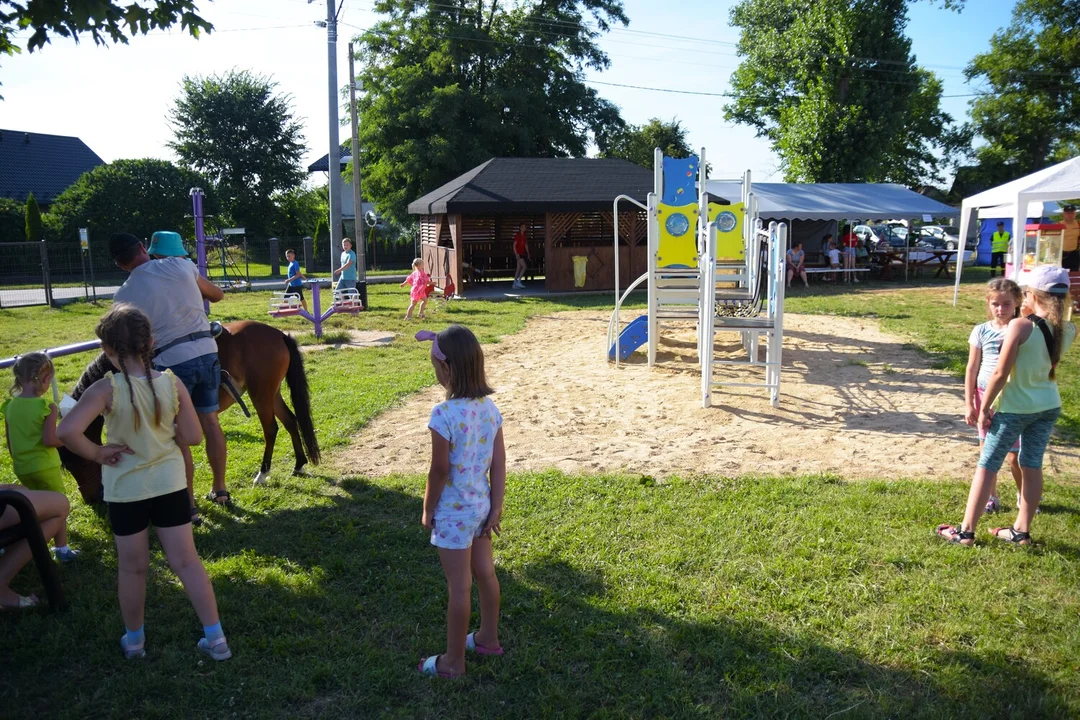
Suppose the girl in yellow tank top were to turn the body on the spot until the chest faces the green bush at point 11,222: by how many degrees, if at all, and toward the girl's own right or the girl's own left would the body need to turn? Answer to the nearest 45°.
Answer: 0° — they already face it

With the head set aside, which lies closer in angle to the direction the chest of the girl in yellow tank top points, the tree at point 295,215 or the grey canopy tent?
the tree

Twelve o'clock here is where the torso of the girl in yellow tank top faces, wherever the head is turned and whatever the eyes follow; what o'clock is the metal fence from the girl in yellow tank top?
The metal fence is roughly at 12 o'clock from the girl in yellow tank top.

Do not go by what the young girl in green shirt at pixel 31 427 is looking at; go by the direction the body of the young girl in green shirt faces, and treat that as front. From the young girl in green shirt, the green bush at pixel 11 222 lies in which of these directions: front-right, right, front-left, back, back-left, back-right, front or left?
front-left

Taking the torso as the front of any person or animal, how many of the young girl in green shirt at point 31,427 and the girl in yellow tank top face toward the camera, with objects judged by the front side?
0

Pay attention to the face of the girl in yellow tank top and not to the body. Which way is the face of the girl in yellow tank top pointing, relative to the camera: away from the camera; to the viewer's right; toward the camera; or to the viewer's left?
away from the camera

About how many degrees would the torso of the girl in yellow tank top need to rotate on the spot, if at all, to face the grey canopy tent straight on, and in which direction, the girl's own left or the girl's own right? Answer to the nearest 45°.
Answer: approximately 45° to the girl's own right

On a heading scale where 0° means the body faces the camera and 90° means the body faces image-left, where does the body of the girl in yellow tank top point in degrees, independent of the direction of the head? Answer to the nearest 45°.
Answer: approximately 180°

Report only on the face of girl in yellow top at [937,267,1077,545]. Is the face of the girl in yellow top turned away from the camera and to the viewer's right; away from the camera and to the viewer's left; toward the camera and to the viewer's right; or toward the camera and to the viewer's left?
away from the camera and to the viewer's left

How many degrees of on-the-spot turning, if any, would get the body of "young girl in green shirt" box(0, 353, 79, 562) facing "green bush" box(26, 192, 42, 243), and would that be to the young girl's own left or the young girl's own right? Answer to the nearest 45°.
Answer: approximately 45° to the young girl's own left

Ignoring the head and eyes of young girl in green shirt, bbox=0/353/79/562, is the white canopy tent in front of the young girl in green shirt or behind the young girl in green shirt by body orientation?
in front

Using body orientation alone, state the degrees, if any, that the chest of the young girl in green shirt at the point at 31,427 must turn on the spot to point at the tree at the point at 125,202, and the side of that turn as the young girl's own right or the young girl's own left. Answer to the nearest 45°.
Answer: approximately 45° to the young girl's own left

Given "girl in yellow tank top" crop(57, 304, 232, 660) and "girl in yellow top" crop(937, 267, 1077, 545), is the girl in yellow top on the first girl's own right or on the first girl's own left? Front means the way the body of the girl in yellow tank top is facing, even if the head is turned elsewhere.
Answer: on the first girl's own right

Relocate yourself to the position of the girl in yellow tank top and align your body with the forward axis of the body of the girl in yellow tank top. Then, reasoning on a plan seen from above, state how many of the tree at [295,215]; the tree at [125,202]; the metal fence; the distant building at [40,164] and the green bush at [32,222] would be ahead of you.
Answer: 5

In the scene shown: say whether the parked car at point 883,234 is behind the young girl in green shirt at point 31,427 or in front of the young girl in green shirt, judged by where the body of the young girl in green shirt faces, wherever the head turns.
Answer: in front
